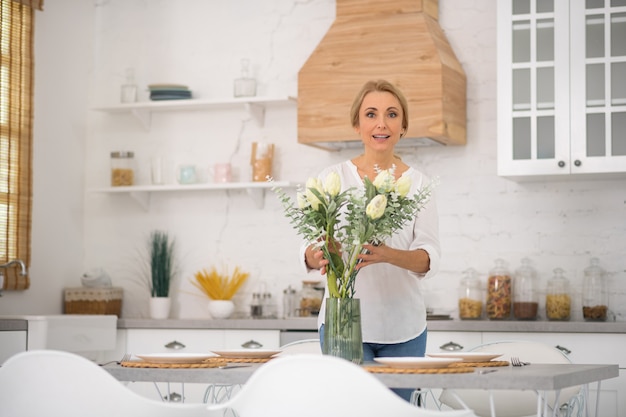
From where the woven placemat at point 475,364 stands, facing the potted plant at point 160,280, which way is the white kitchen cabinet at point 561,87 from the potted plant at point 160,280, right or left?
right

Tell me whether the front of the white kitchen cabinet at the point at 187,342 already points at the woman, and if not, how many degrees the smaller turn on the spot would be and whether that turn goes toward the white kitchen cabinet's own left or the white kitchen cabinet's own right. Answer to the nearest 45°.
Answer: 0° — it already faces them
